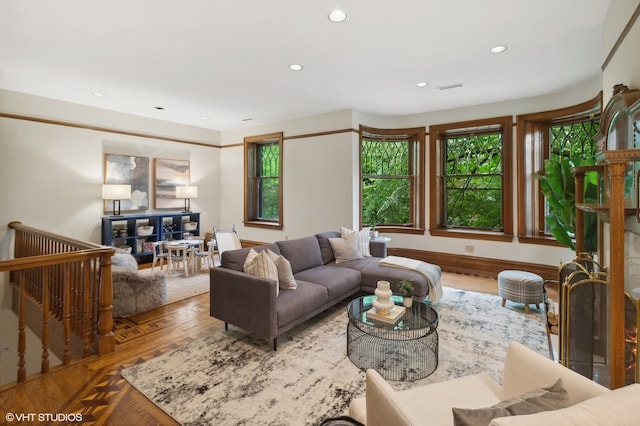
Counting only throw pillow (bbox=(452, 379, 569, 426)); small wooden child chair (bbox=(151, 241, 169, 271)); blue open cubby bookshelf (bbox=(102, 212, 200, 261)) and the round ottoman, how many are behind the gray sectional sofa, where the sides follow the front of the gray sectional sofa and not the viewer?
2

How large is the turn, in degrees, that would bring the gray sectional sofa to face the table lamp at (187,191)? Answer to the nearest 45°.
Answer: approximately 180°

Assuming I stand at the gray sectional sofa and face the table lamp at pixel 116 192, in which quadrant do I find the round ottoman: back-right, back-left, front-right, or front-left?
back-right

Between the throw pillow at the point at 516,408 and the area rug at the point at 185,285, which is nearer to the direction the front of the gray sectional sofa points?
the throw pillow

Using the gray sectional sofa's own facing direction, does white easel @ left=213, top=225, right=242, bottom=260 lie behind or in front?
behind

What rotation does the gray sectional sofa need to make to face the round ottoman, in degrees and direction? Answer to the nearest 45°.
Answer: approximately 45° to its left

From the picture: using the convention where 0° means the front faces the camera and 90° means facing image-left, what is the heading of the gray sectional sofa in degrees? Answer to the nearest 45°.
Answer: approximately 315°

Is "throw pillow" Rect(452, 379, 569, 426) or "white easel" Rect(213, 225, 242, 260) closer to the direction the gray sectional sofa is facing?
the throw pillow

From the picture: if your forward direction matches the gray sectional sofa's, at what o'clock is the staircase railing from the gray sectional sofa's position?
The staircase railing is roughly at 4 o'clock from the gray sectional sofa.

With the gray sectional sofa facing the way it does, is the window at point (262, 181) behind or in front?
behind

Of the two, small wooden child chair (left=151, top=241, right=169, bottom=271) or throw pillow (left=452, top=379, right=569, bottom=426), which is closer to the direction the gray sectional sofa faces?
the throw pillow

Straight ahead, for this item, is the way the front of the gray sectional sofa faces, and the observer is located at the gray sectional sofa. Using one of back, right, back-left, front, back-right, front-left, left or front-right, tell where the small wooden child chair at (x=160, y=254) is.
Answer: back

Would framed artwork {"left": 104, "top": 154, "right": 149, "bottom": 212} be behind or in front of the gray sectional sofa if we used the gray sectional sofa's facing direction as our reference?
behind
